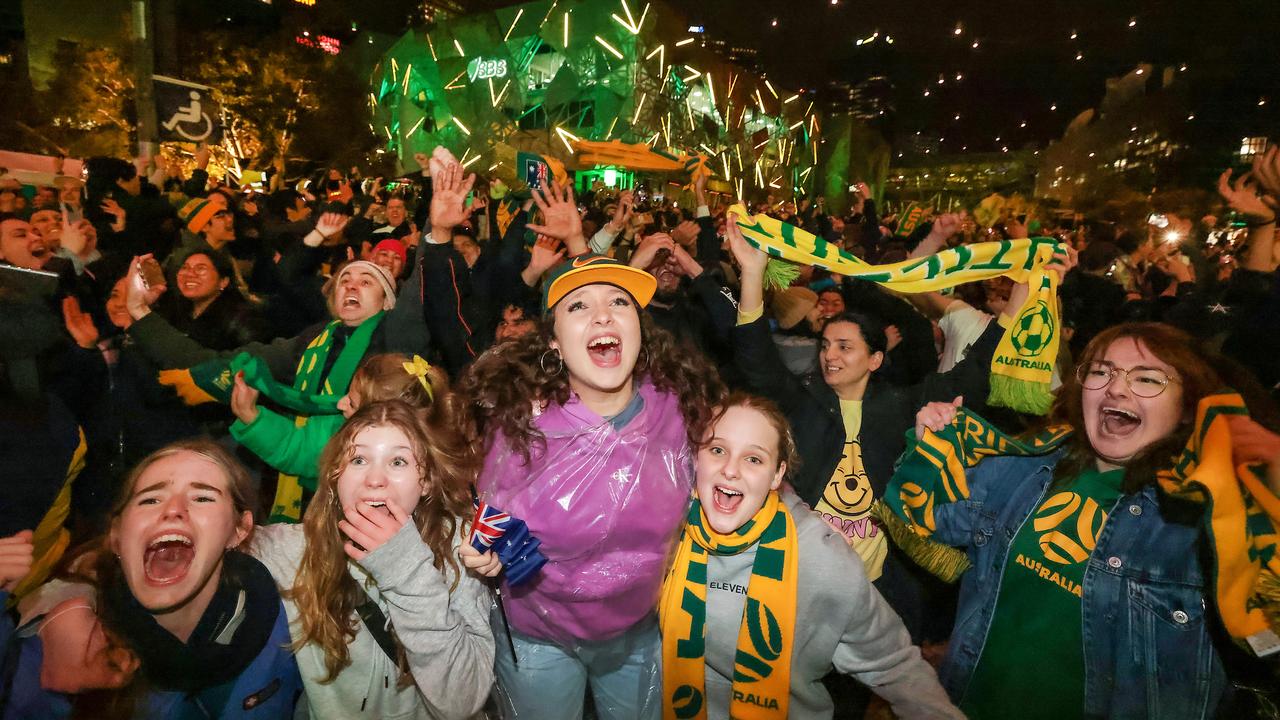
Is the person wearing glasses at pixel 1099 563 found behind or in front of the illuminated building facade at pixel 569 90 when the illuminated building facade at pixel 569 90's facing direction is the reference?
in front

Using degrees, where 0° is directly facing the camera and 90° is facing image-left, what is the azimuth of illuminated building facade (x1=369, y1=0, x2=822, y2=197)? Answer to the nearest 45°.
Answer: approximately 0°

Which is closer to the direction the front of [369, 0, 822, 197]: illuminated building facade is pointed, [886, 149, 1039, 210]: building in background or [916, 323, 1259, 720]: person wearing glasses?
the person wearing glasses

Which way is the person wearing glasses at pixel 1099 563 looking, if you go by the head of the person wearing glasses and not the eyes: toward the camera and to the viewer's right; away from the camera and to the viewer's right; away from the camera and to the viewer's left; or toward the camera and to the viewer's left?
toward the camera and to the viewer's left
